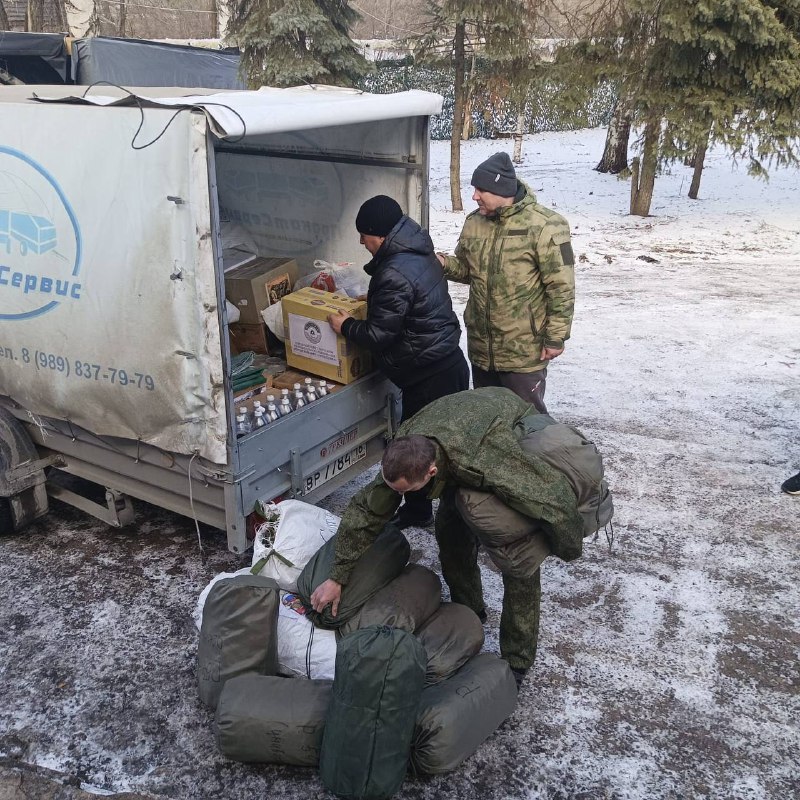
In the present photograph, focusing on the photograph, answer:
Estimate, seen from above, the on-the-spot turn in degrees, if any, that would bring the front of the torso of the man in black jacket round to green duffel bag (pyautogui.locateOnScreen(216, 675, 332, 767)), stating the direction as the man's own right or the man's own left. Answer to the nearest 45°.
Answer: approximately 90° to the man's own left

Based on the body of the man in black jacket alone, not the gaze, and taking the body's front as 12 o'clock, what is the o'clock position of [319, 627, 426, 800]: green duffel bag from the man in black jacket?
The green duffel bag is roughly at 9 o'clock from the man in black jacket.

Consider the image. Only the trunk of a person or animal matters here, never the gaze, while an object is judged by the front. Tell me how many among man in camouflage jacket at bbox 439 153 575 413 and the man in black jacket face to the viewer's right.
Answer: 0

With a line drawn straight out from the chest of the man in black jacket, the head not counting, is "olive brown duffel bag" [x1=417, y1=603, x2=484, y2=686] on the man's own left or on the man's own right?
on the man's own left

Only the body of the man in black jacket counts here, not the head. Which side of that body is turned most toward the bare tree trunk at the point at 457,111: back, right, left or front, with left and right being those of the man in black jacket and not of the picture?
right

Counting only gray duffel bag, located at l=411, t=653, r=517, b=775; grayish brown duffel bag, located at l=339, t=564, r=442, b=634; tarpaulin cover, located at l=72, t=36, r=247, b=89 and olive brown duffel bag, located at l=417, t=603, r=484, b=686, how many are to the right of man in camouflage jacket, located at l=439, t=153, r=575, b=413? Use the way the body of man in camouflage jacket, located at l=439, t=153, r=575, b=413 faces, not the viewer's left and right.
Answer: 1

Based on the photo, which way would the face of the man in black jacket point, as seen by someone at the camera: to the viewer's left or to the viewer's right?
to the viewer's left

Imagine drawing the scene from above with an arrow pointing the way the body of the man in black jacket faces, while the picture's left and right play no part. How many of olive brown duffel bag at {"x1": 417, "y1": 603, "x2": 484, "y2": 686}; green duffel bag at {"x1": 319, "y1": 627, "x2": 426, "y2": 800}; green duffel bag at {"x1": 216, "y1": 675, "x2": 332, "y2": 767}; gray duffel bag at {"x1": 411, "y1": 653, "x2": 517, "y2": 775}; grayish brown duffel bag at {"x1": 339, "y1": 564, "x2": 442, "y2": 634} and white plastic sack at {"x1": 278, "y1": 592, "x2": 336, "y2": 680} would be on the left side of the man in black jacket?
6

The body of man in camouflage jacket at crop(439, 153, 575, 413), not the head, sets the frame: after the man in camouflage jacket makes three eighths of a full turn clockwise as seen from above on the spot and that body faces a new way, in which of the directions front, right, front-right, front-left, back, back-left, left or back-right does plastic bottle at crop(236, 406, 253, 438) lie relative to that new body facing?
back-left

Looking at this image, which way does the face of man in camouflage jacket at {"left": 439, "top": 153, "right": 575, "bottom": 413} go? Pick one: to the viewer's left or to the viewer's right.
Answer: to the viewer's left

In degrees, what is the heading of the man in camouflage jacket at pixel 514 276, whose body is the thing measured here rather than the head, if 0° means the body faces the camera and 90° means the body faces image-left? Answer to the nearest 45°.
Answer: approximately 45°

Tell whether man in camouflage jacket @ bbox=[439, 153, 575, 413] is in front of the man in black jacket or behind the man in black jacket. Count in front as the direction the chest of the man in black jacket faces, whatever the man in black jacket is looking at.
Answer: behind

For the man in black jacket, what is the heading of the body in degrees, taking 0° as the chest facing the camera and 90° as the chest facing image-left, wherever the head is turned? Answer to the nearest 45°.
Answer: approximately 90°

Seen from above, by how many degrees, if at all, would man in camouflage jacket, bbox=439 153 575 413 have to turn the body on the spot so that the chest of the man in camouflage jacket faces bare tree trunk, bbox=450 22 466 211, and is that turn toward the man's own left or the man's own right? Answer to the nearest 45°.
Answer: approximately 135° to the man's own right

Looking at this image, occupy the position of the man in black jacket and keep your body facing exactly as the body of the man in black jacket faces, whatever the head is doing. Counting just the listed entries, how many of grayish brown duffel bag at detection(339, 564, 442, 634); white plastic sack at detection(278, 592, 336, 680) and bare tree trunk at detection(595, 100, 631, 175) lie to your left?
2

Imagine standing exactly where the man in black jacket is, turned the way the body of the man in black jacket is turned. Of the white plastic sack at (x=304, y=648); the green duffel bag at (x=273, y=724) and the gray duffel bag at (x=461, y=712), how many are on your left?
3

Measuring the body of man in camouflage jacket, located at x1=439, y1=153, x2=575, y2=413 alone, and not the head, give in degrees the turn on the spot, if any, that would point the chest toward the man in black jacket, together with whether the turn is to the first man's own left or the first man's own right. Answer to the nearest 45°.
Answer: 0° — they already face them

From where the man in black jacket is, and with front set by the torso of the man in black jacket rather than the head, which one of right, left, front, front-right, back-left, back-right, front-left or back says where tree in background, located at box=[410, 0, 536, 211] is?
right

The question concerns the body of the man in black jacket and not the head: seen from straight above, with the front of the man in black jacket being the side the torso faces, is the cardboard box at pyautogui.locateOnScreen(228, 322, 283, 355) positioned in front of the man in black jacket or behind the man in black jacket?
in front

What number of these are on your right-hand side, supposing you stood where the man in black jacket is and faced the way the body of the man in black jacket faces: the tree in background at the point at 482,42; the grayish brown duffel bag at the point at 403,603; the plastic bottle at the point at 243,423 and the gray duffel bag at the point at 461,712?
1

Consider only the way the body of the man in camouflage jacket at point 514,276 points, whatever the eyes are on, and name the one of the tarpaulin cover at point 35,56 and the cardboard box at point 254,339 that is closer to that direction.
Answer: the cardboard box
